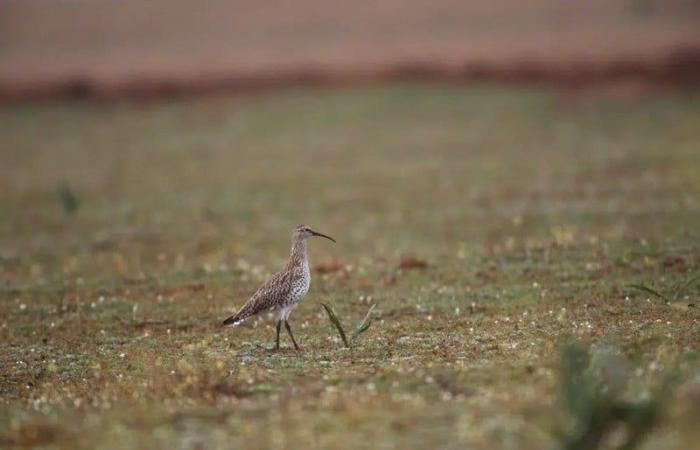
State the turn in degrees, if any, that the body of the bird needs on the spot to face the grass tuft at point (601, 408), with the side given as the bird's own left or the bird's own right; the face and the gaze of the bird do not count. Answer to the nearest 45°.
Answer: approximately 45° to the bird's own right

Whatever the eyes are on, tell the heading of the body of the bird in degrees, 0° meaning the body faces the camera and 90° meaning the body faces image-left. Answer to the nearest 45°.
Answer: approximately 270°
